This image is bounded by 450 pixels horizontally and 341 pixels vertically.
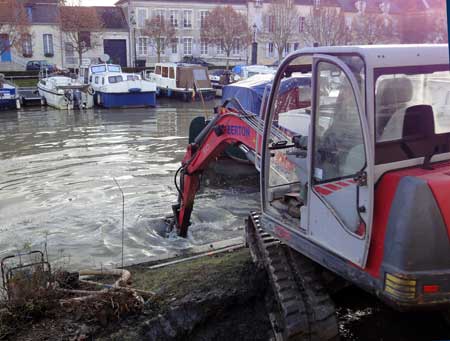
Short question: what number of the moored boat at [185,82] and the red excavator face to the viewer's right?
0

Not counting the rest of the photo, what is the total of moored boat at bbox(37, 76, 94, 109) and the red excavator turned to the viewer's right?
0

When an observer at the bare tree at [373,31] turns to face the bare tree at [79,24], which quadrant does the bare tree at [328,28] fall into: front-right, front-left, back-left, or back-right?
front-right

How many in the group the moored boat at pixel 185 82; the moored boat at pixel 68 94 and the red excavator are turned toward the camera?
0

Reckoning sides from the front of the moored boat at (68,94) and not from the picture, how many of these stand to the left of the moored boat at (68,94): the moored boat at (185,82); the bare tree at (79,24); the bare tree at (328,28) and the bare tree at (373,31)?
0

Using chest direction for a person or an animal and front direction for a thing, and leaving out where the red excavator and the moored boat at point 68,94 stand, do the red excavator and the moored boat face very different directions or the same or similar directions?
same or similar directions

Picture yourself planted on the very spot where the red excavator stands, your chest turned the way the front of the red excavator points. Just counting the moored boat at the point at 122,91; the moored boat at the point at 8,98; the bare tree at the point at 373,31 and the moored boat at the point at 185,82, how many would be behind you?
0

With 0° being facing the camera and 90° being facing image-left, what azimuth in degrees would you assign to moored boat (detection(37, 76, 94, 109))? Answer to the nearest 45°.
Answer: approximately 135°

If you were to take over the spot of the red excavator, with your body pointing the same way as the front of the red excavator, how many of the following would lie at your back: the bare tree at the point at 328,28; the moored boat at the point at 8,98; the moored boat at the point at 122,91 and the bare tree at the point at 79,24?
0

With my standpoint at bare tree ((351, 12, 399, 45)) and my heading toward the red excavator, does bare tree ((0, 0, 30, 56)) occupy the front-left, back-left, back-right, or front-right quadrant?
front-right

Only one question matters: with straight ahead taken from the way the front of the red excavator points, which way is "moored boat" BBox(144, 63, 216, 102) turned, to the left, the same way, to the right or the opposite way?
the same way

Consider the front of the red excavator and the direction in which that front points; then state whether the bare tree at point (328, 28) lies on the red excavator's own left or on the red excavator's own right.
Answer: on the red excavator's own right

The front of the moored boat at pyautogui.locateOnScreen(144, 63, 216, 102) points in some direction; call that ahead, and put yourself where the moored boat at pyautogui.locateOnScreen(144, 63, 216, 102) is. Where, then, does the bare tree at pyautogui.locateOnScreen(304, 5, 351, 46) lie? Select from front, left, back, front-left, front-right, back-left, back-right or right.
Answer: right

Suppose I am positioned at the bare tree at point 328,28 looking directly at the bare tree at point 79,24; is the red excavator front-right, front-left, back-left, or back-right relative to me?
front-left

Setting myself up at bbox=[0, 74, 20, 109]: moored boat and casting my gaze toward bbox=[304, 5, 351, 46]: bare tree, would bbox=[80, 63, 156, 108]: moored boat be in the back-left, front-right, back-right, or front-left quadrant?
front-right

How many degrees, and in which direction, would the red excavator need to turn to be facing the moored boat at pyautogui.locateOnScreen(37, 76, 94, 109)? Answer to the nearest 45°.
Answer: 0° — it already faces it
